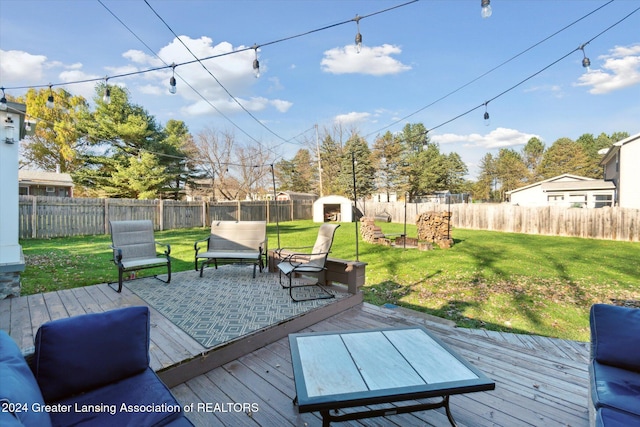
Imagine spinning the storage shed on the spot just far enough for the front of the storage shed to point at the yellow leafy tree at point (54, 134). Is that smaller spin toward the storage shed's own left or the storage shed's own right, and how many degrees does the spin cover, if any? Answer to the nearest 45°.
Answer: approximately 90° to the storage shed's own right

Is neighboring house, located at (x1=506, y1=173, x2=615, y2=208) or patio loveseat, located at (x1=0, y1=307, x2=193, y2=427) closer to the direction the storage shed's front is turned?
the patio loveseat

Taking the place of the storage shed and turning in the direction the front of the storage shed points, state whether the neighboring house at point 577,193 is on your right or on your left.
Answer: on your left

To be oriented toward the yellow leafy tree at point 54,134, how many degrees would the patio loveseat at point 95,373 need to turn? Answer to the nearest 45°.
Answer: approximately 135° to its left

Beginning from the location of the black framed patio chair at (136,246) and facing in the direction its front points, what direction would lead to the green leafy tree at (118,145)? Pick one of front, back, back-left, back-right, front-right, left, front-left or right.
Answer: back-left

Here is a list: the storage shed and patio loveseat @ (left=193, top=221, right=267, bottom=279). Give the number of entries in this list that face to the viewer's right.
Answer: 0

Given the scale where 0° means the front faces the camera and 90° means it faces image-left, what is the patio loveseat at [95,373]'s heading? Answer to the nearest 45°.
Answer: approximately 315°

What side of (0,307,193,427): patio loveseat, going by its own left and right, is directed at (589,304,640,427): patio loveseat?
front

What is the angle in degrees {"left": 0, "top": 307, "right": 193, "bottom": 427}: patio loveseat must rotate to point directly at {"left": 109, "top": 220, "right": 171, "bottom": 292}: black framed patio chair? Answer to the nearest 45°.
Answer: approximately 135° to its left

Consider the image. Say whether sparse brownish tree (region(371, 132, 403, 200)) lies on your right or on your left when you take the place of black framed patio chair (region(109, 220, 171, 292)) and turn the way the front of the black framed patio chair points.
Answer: on your left

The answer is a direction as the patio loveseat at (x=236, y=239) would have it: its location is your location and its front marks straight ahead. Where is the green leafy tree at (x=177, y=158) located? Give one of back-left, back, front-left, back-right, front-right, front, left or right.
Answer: back-right

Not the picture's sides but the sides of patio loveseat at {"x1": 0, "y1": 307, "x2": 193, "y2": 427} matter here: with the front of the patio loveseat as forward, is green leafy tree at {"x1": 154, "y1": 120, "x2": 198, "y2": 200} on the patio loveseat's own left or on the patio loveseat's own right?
on the patio loveseat's own left

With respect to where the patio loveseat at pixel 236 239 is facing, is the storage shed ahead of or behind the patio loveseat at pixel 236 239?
behind

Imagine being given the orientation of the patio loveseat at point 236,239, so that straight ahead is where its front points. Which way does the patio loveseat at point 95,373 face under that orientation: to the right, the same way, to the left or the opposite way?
to the left

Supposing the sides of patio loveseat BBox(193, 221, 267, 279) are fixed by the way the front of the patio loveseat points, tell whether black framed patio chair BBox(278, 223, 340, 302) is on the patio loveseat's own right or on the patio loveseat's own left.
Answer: on the patio loveseat's own left

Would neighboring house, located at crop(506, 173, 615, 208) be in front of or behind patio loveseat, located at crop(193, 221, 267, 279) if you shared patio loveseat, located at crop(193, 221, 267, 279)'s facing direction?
behind
